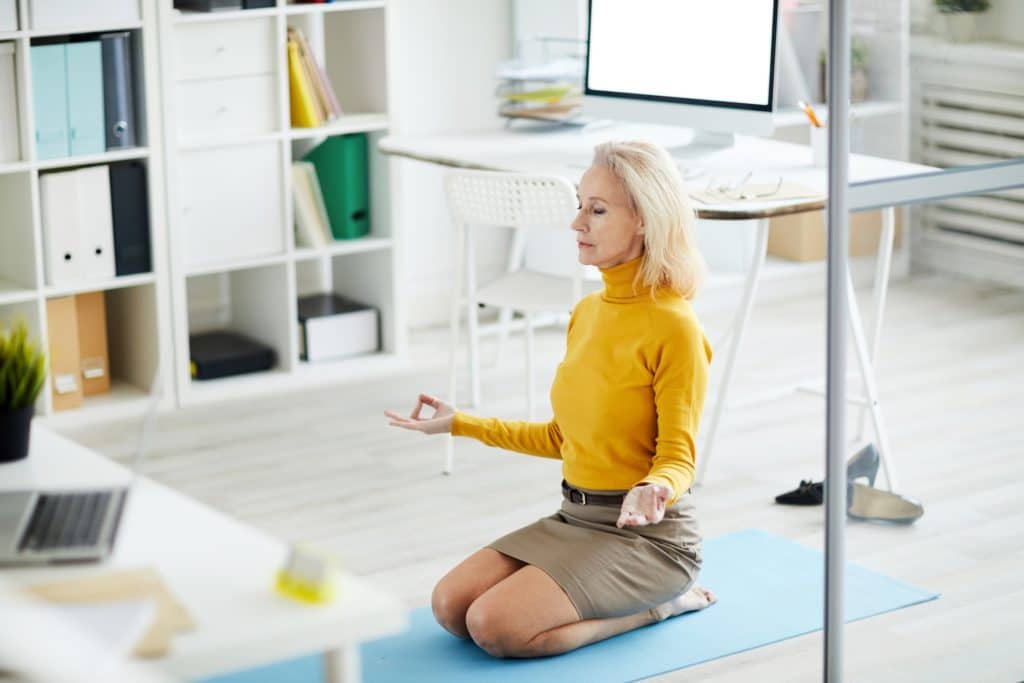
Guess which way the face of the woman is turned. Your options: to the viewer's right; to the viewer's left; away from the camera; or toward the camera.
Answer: to the viewer's left

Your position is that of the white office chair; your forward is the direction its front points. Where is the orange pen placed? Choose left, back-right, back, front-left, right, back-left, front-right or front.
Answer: front-right

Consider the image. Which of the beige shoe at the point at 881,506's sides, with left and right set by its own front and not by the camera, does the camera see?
right

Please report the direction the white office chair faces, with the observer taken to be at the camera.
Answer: facing away from the viewer and to the right of the viewer

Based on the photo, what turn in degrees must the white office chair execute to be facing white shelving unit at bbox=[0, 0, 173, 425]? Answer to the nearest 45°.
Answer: approximately 135° to its left

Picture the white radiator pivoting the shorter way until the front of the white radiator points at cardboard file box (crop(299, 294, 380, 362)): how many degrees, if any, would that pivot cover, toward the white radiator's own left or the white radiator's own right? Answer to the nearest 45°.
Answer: approximately 90° to the white radiator's own right

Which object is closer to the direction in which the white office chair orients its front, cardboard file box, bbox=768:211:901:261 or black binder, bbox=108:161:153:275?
the cardboard file box

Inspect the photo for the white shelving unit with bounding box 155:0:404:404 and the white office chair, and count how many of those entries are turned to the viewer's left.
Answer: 0

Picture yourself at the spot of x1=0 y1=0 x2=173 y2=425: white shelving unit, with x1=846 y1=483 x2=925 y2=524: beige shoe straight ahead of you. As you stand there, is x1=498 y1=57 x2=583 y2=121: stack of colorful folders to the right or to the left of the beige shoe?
left

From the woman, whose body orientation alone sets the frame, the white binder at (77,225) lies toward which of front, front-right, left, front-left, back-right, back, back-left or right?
right
